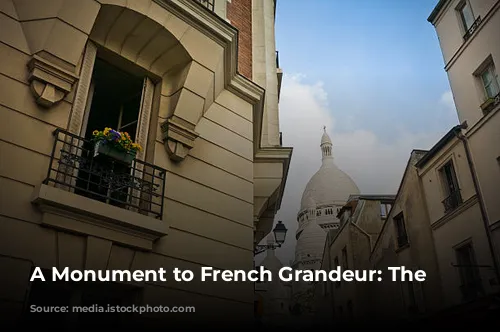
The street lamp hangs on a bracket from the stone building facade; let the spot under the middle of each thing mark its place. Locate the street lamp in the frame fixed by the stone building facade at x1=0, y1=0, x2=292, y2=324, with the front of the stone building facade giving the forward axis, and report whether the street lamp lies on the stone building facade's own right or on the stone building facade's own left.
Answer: on the stone building facade's own left

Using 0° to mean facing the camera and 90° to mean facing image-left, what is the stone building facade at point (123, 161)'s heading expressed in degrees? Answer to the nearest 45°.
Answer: approximately 315°
